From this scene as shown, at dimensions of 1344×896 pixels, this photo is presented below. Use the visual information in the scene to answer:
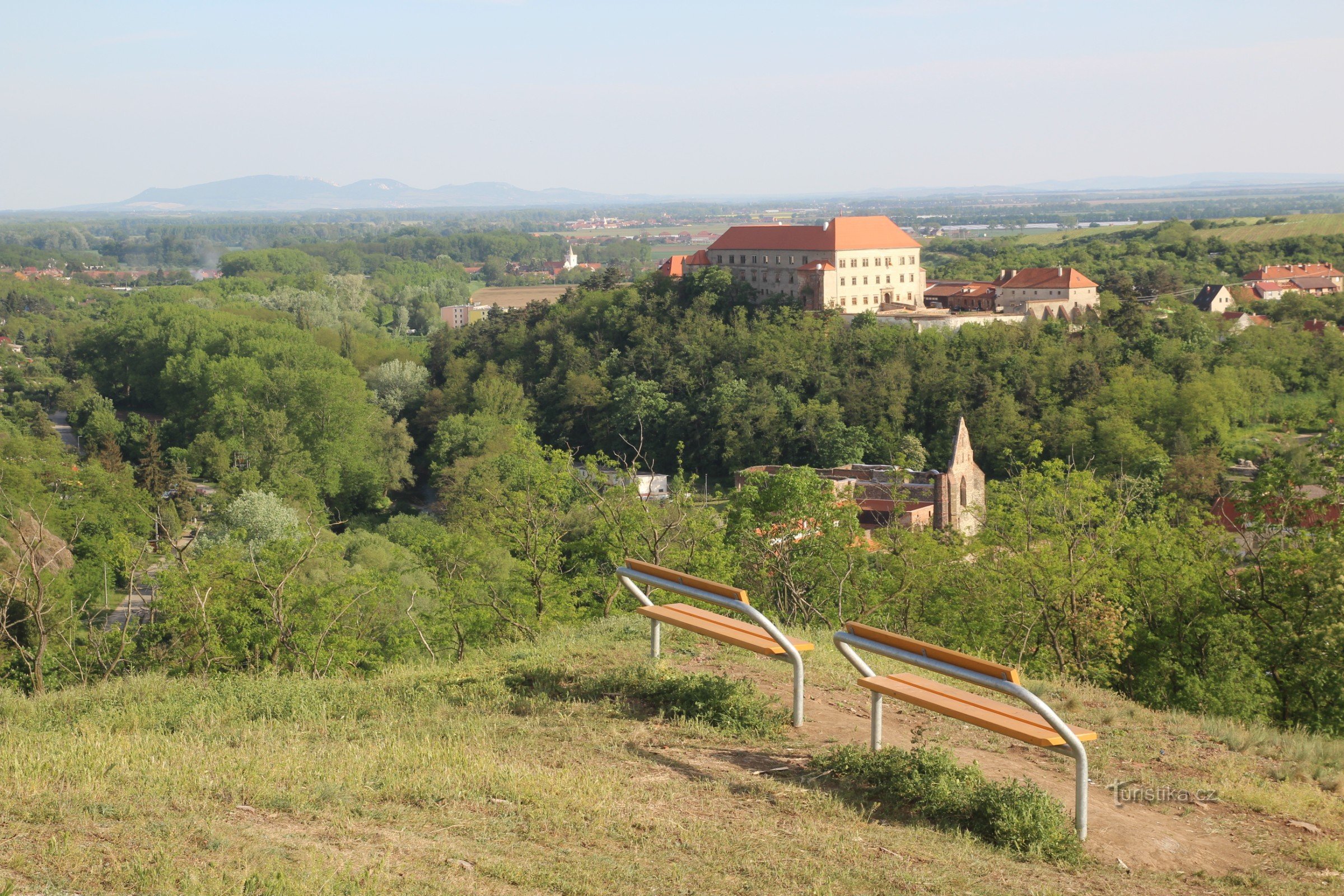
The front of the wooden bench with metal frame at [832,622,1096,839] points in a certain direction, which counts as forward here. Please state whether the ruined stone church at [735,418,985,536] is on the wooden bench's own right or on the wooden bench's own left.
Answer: on the wooden bench's own left

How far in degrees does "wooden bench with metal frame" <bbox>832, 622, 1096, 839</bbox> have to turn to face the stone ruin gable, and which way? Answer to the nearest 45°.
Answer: approximately 45° to its left

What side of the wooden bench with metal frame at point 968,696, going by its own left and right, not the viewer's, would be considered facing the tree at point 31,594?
left

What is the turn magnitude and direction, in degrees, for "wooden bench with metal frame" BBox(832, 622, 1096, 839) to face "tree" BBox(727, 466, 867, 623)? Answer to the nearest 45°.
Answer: approximately 45° to its left

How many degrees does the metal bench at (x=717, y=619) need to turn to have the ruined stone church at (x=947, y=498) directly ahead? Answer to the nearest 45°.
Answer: approximately 45° to its left

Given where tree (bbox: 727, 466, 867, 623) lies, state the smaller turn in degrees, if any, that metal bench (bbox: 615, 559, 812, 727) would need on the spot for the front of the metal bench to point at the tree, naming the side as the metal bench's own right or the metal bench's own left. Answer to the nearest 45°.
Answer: approximately 45° to the metal bench's own left

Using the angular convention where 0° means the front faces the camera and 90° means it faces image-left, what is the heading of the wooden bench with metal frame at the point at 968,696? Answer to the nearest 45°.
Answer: approximately 225°

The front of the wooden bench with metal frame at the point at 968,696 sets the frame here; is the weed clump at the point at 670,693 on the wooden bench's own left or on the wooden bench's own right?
on the wooden bench's own left
